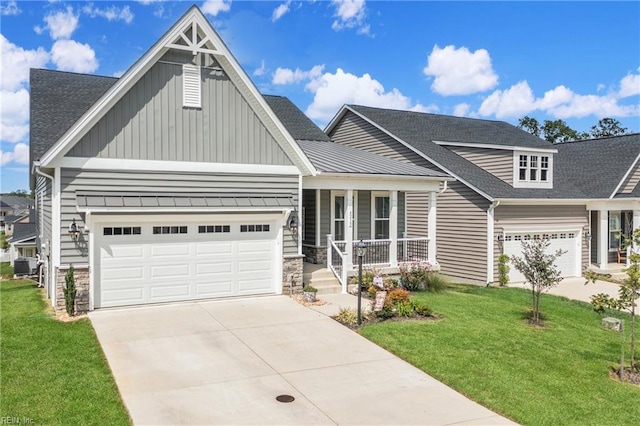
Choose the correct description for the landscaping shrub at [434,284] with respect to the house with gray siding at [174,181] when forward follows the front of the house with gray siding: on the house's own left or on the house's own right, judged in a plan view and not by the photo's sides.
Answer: on the house's own left

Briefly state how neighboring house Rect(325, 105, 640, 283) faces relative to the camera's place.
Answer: facing the viewer and to the right of the viewer

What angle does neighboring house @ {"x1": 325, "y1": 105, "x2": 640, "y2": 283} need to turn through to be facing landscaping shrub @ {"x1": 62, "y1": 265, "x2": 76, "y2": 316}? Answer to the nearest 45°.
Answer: approximately 90° to its right

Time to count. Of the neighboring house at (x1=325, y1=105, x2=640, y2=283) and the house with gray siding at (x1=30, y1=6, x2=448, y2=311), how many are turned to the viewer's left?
0

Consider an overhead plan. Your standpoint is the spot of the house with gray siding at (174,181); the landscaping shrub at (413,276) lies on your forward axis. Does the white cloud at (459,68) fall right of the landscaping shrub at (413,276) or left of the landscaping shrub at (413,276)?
left

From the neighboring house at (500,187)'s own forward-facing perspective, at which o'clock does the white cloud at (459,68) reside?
The white cloud is roughly at 7 o'clock from the neighboring house.

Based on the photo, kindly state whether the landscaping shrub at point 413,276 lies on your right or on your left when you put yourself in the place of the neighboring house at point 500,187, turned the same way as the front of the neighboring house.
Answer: on your right

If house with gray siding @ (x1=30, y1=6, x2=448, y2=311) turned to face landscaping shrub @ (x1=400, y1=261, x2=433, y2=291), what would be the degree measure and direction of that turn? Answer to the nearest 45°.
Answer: approximately 90° to its left
